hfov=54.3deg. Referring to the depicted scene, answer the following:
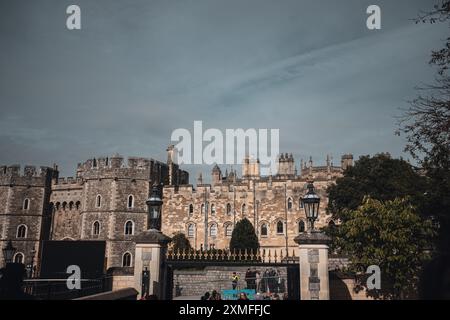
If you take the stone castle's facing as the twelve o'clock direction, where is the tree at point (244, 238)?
The tree is roughly at 10 o'clock from the stone castle.

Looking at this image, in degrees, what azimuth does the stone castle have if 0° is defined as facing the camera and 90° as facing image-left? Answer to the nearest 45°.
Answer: approximately 0°

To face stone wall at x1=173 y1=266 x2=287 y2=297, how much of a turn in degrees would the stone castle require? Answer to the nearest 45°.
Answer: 0° — it already faces it

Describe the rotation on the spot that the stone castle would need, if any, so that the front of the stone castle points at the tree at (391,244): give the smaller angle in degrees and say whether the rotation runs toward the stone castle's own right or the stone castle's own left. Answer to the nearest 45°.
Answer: approximately 45° to the stone castle's own left

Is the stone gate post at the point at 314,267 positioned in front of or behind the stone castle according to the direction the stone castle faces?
in front

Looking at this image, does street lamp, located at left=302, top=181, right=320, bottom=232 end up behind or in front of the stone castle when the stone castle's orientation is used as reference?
in front

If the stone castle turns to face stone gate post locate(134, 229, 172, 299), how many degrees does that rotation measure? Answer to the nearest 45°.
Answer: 0° — it already faces it
